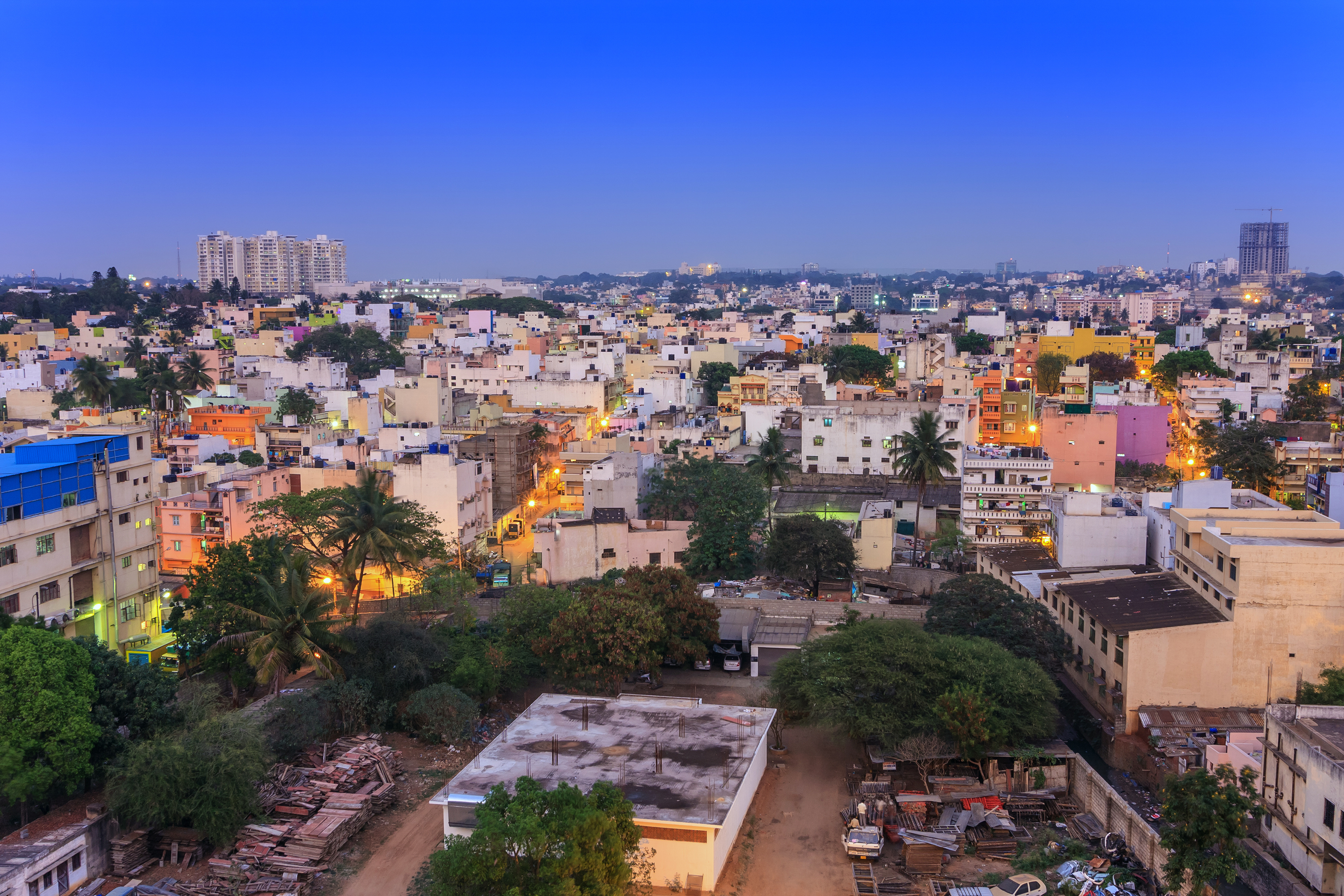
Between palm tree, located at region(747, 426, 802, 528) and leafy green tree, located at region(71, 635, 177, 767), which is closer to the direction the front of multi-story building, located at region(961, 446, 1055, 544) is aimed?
the leafy green tree

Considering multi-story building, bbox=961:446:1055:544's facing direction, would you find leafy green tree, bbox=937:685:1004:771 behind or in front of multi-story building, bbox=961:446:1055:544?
in front

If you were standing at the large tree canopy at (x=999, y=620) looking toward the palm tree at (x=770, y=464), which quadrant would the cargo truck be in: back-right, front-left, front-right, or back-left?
back-left

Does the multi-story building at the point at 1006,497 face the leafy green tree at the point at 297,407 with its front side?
no

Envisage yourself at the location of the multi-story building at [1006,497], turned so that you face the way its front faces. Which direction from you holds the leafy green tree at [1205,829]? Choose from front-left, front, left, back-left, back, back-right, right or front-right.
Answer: front

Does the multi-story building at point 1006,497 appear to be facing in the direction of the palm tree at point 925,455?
no

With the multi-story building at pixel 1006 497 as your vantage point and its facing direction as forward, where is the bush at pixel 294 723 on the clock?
The bush is roughly at 1 o'clock from the multi-story building.

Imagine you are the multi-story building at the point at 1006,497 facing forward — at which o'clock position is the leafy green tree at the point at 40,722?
The leafy green tree is roughly at 1 o'clock from the multi-story building.

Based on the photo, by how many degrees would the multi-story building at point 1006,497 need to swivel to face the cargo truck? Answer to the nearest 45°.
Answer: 0° — it already faces it

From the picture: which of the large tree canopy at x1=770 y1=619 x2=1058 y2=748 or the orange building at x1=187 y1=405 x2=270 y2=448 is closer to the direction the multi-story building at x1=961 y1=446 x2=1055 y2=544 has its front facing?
the large tree canopy

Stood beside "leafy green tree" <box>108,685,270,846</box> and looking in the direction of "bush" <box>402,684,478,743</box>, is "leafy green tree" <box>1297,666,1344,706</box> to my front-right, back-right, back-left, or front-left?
front-right

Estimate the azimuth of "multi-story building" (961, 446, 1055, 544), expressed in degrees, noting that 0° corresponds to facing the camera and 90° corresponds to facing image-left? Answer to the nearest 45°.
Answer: approximately 0°

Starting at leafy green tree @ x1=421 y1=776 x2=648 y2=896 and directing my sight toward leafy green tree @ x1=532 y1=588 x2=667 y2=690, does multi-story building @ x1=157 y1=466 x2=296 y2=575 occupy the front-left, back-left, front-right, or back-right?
front-left

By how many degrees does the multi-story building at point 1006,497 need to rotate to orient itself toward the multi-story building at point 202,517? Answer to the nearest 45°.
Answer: approximately 90° to its right

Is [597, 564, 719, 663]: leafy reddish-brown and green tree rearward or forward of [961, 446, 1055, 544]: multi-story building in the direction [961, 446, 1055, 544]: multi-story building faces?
forward

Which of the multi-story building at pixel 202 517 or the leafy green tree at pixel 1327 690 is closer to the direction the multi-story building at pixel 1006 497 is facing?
the leafy green tree

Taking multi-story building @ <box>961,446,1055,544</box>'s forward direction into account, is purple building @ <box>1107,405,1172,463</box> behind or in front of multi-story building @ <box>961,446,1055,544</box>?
behind

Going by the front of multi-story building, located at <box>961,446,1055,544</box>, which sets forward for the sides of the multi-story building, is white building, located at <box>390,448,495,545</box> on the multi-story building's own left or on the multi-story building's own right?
on the multi-story building's own right

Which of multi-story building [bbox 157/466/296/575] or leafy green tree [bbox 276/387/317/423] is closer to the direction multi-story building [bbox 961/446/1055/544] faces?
the multi-story building

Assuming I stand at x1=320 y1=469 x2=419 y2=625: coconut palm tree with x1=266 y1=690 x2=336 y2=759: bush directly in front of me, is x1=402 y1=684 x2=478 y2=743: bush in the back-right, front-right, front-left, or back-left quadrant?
front-left

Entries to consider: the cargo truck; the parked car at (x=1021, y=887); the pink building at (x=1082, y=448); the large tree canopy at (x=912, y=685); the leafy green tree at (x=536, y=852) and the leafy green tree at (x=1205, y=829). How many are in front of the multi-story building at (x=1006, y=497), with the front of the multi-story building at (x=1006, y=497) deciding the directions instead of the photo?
5

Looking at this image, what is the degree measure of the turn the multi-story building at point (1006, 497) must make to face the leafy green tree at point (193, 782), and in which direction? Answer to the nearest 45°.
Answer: approximately 45° to its right

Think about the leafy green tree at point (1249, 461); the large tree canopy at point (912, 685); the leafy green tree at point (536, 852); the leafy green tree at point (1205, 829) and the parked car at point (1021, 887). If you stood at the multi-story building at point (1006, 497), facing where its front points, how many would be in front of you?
4
